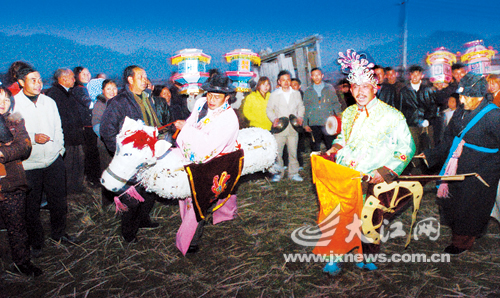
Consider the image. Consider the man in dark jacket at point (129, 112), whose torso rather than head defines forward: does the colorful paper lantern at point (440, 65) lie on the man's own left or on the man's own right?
on the man's own left

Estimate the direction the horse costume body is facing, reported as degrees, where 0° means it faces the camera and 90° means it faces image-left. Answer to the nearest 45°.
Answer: approximately 45°

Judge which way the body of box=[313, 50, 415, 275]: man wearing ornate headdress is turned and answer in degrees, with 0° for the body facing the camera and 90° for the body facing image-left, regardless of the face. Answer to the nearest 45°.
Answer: approximately 45°

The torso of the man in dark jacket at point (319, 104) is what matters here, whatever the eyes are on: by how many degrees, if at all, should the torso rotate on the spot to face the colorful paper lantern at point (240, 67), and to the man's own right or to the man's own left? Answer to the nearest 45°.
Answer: approximately 90° to the man's own right

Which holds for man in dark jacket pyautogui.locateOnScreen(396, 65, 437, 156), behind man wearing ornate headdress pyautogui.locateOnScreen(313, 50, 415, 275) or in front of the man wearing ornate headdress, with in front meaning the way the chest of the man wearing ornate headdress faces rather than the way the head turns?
behind

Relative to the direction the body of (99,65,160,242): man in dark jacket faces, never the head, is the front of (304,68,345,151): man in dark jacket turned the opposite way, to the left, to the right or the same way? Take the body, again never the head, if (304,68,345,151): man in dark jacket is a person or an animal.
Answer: to the right

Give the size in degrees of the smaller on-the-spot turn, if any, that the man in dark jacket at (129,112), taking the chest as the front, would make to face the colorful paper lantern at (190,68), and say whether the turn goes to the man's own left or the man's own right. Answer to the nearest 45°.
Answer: approximately 90° to the man's own left

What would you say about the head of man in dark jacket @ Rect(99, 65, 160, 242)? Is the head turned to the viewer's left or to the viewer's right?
to the viewer's right

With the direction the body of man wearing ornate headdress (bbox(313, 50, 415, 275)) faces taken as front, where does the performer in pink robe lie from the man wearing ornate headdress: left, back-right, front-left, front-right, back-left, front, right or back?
front-right

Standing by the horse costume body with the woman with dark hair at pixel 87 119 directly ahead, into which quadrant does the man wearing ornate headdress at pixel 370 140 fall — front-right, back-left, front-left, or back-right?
back-right

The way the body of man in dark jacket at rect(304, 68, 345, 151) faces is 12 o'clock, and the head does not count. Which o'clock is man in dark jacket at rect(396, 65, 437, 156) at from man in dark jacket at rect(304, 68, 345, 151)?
man in dark jacket at rect(396, 65, 437, 156) is roughly at 9 o'clock from man in dark jacket at rect(304, 68, 345, 151).
